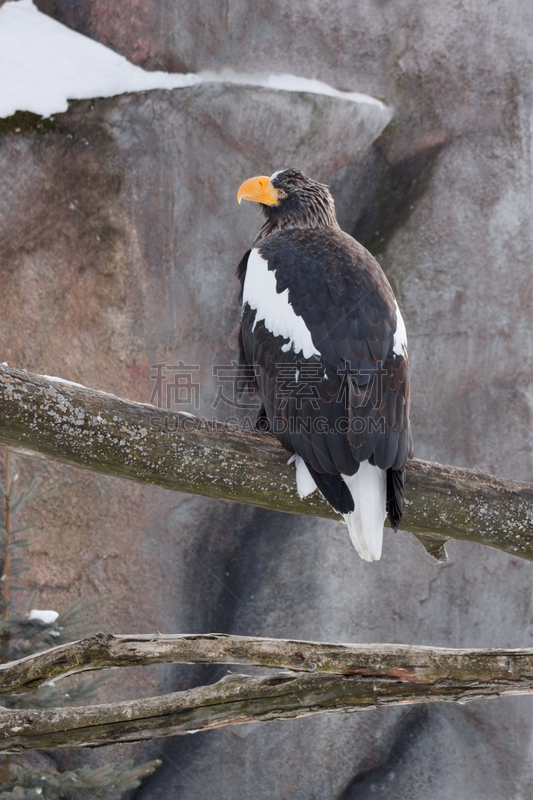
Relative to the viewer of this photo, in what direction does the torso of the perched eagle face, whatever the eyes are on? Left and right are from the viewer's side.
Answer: facing away from the viewer and to the left of the viewer
